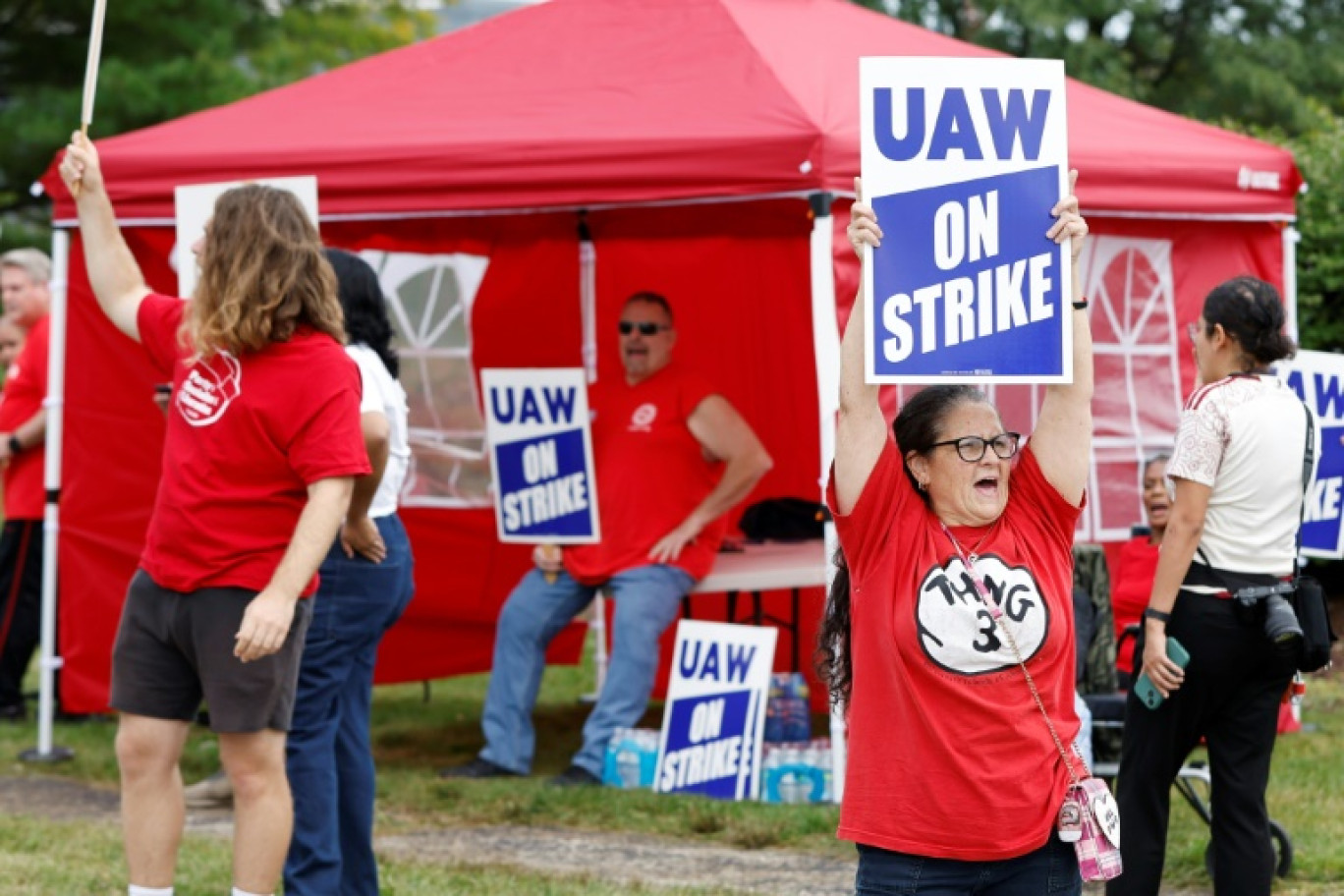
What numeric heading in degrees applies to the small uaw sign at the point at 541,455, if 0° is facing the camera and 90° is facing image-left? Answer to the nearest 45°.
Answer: approximately 0°

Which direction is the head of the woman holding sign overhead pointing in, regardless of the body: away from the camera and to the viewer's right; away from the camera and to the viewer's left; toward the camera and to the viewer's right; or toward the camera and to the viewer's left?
toward the camera and to the viewer's right

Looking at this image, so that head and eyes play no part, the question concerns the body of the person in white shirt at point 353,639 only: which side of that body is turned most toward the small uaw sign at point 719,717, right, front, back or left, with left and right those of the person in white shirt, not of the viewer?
right

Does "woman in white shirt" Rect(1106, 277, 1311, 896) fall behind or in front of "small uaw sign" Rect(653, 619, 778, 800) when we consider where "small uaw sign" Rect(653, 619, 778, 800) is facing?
in front

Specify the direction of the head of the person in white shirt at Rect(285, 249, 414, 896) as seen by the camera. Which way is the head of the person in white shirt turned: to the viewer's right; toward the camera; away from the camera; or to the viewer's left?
away from the camera

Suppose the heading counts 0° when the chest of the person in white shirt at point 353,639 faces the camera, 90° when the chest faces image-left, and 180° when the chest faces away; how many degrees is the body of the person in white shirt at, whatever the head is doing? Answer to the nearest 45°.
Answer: approximately 135°

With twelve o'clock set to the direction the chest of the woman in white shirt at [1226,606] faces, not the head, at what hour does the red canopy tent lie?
The red canopy tent is roughly at 12 o'clock from the woman in white shirt.

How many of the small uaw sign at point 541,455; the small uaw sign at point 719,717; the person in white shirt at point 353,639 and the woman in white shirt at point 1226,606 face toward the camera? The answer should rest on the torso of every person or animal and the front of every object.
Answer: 2

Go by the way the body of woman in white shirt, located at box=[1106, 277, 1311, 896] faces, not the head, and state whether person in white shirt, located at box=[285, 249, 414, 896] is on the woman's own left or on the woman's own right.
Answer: on the woman's own left

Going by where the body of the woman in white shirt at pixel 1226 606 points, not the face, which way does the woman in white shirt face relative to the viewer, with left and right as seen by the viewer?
facing away from the viewer and to the left of the viewer
